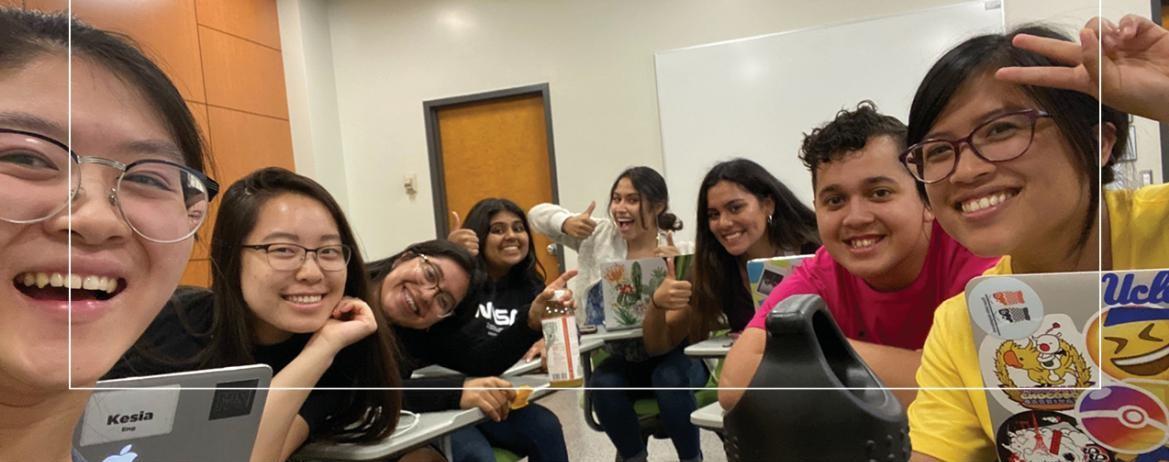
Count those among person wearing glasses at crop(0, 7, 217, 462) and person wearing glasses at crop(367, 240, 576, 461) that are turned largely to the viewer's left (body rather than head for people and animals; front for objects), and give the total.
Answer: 0

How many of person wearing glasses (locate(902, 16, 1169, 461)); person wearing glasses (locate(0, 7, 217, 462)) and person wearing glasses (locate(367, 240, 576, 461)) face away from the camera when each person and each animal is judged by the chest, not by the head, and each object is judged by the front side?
0

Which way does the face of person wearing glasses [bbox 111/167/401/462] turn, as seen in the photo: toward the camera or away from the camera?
toward the camera

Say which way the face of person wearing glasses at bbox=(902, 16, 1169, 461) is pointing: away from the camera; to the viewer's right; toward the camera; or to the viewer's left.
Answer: toward the camera

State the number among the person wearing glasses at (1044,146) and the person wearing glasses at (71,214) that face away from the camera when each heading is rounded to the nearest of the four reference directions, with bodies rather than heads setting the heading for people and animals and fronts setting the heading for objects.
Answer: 0

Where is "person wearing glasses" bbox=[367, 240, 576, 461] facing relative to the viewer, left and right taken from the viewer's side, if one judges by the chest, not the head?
facing the viewer and to the right of the viewer

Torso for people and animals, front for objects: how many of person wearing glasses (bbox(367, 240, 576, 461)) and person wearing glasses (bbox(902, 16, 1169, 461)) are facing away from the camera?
0

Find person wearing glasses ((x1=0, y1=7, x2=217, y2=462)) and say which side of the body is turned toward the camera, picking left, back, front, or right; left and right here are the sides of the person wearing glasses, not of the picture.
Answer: front
